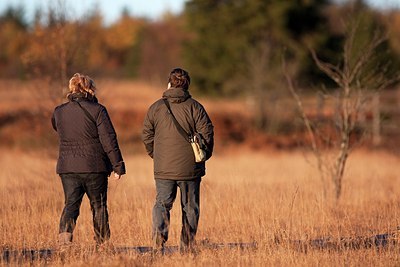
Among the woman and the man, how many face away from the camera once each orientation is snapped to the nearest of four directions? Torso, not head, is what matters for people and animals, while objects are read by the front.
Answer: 2

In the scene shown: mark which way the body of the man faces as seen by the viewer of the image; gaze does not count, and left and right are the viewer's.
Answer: facing away from the viewer

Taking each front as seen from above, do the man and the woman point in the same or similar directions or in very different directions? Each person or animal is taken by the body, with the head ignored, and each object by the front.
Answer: same or similar directions

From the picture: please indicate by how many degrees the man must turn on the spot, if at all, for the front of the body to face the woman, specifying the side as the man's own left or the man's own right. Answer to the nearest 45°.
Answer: approximately 90° to the man's own left

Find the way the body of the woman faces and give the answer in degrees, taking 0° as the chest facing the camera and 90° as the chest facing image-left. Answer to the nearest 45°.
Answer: approximately 180°

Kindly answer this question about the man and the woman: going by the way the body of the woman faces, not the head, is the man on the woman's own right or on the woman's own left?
on the woman's own right

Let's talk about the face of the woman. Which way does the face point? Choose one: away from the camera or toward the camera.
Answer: away from the camera
